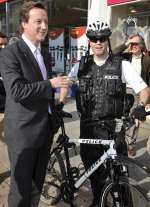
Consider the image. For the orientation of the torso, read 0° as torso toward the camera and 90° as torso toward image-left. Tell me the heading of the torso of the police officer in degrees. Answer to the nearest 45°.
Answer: approximately 0°

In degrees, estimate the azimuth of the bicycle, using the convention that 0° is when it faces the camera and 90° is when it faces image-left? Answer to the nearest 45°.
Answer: approximately 315°

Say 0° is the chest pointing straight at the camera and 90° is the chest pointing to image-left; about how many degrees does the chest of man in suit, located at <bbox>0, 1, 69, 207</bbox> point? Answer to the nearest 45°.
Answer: approximately 315°

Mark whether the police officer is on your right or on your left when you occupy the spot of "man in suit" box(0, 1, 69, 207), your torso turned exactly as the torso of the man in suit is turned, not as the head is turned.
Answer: on your left

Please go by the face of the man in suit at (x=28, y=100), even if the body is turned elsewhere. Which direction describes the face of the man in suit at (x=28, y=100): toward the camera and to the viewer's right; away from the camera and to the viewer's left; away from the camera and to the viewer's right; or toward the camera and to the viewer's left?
toward the camera and to the viewer's right
